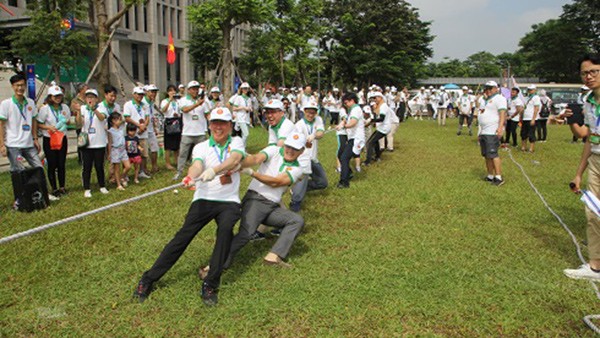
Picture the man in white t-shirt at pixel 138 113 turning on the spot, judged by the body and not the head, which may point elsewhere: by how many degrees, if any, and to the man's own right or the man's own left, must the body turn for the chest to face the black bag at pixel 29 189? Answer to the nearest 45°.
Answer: approximately 90° to the man's own right

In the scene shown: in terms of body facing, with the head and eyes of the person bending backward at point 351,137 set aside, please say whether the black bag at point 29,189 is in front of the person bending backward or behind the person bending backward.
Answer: in front

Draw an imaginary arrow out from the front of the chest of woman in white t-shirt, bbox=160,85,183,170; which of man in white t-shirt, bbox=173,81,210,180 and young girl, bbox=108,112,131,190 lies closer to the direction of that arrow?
the man in white t-shirt

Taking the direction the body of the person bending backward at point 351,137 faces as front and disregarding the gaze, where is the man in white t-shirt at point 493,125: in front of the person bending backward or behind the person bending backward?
behind

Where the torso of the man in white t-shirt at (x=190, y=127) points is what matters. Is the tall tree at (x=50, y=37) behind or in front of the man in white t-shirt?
behind

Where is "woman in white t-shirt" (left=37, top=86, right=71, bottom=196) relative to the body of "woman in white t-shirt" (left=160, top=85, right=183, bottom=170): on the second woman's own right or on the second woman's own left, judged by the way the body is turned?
on the second woman's own right

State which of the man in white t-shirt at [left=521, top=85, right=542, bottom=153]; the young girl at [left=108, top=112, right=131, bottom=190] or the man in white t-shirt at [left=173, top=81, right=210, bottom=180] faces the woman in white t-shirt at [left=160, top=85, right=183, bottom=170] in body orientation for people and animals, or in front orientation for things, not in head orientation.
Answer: the man in white t-shirt at [left=521, top=85, right=542, bottom=153]

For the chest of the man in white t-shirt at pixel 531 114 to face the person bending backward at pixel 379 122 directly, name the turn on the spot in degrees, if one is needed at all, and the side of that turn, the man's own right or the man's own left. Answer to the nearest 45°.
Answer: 0° — they already face them

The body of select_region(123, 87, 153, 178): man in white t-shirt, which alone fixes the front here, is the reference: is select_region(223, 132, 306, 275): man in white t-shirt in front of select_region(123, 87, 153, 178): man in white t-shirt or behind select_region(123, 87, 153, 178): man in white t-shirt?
in front

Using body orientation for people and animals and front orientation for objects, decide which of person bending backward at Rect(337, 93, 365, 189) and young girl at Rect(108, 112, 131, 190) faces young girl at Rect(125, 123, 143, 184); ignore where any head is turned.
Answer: the person bending backward

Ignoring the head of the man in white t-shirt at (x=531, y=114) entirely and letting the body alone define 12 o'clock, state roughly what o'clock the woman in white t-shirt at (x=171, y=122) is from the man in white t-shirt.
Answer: The woman in white t-shirt is roughly at 12 o'clock from the man in white t-shirt.
